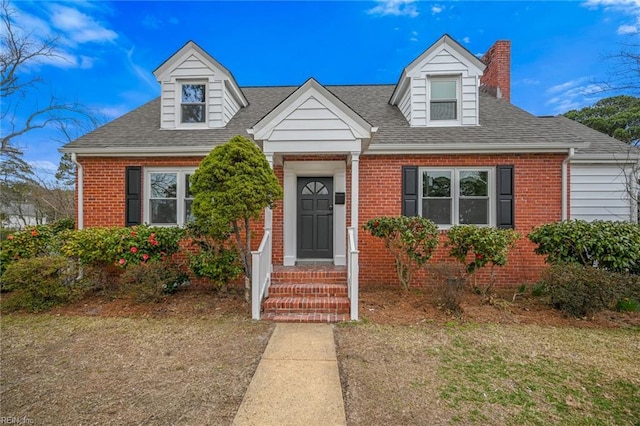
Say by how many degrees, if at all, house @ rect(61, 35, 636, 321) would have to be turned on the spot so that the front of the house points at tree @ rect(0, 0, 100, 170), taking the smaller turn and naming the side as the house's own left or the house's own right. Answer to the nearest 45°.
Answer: approximately 90° to the house's own right

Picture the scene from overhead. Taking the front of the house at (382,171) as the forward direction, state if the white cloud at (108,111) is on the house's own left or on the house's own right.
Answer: on the house's own right

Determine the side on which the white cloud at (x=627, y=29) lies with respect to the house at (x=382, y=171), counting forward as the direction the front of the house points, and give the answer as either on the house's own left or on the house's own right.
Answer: on the house's own left

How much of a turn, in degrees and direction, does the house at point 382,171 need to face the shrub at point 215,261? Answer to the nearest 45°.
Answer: approximately 45° to its right

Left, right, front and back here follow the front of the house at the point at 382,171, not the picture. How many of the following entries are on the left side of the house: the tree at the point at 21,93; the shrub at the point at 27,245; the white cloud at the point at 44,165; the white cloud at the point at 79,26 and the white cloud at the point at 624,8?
1

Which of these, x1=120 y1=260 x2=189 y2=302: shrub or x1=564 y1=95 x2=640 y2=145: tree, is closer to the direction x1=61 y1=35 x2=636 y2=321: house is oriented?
the shrub

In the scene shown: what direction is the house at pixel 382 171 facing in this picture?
toward the camera

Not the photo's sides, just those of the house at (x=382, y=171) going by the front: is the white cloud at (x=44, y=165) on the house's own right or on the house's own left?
on the house's own right

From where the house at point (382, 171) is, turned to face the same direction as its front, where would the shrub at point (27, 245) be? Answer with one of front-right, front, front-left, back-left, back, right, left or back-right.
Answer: right
